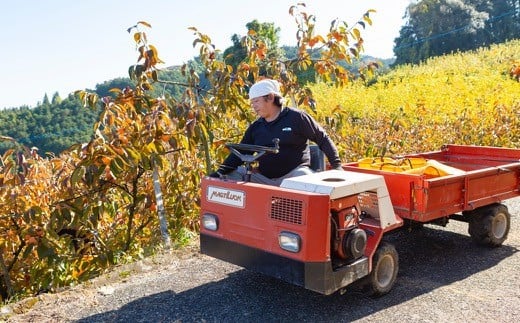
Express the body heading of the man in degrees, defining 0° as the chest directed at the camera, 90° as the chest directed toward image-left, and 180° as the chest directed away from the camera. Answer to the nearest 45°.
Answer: approximately 45°

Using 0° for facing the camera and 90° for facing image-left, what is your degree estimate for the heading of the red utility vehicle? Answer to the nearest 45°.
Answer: approximately 45°
